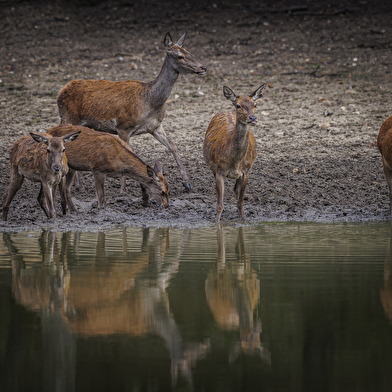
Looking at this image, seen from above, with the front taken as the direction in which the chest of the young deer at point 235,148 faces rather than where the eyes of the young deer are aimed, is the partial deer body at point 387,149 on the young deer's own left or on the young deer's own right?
on the young deer's own left

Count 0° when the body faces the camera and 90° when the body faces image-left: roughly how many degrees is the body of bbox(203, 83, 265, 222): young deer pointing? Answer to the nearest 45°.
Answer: approximately 0°

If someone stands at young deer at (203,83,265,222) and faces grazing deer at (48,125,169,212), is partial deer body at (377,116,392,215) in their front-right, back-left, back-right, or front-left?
back-right

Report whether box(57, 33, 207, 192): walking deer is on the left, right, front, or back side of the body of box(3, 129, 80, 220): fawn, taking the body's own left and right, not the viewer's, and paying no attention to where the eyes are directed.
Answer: left

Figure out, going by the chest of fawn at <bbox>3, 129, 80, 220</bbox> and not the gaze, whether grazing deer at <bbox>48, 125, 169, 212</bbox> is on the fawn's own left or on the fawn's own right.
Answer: on the fawn's own left

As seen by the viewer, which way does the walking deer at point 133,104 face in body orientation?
to the viewer's right

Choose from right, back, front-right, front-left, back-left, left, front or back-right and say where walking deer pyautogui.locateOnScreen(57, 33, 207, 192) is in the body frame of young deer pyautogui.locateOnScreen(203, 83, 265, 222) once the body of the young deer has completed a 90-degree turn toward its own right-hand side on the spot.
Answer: front-right

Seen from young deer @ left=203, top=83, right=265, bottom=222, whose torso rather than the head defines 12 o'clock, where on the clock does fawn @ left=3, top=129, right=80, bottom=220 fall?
The fawn is roughly at 3 o'clock from the young deer.
